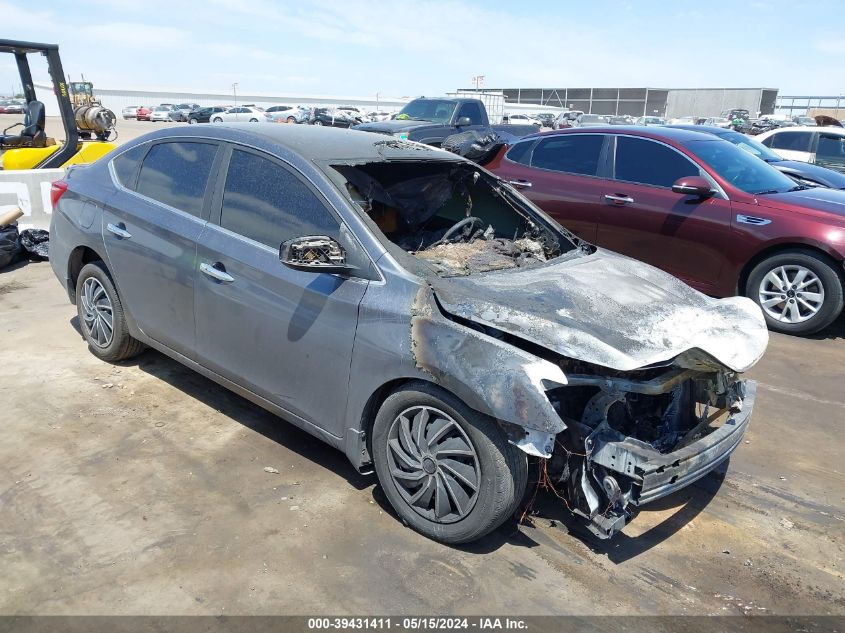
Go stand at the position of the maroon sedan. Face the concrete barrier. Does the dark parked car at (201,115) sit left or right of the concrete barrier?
right

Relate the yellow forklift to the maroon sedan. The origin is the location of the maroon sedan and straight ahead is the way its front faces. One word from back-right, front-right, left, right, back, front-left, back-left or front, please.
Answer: back-right

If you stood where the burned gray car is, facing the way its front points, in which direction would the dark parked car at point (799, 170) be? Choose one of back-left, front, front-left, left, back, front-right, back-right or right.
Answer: left

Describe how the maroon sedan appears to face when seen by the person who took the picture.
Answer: facing the viewer and to the right of the viewer

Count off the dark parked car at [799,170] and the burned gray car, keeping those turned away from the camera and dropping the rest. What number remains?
0

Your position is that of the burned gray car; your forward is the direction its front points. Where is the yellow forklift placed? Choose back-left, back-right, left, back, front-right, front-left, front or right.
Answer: back

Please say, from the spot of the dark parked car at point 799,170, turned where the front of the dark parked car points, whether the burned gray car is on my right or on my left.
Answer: on my right

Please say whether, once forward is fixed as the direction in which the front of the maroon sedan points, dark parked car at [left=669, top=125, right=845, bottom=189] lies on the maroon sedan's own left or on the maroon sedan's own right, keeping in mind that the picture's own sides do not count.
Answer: on the maroon sedan's own left

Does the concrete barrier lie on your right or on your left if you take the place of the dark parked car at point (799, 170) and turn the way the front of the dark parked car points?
on your right

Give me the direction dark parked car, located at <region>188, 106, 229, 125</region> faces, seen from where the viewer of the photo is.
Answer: facing the viewer and to the left of the viewer

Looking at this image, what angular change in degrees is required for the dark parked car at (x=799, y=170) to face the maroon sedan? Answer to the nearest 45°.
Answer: approximately 45° to its right

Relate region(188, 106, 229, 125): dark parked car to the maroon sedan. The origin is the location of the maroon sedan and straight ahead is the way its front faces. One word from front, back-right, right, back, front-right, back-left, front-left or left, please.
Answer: back

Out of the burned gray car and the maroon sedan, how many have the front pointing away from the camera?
0
